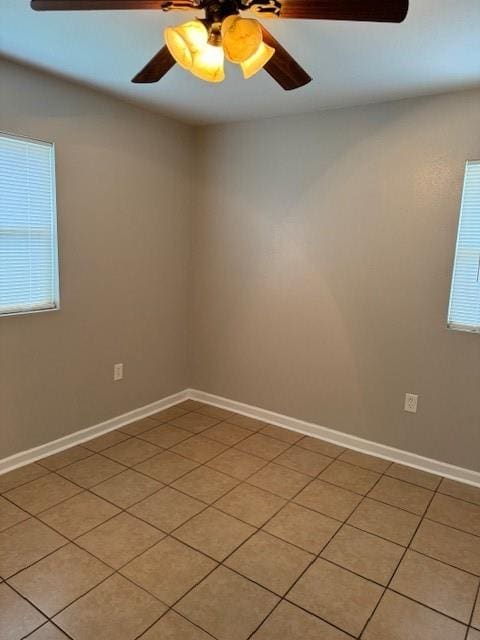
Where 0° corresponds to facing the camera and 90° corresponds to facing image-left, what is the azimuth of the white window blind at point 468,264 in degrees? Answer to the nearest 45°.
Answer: approximately 45°

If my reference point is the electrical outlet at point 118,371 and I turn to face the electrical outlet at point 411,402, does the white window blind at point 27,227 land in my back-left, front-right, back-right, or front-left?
back-right

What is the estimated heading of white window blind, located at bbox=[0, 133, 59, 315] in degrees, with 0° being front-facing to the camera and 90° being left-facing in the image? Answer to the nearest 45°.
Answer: approximately 315°

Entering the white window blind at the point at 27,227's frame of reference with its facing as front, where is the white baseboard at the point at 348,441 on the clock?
The white baseboard is roughly at 11 o'clock from the white window blind.

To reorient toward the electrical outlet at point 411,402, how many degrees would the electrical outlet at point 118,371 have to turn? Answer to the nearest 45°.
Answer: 0° — it already faces it

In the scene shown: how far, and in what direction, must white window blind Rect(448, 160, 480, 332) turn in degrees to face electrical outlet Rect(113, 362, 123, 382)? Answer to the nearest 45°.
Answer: approximately 45° to its right
